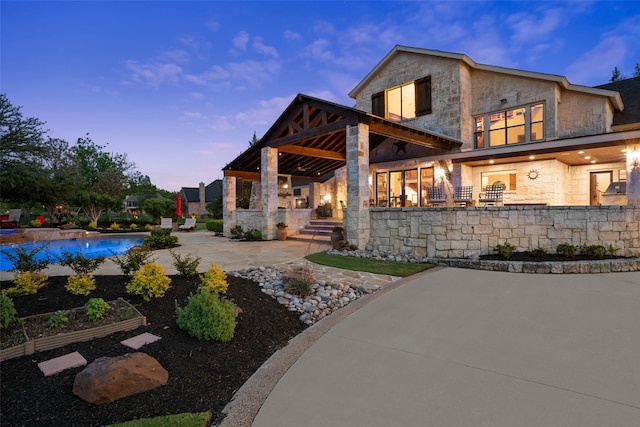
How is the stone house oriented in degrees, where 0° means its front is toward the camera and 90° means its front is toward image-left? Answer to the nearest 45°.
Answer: approximately 45°

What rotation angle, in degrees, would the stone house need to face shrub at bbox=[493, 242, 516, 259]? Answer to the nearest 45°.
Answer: approximately 45° to its left
